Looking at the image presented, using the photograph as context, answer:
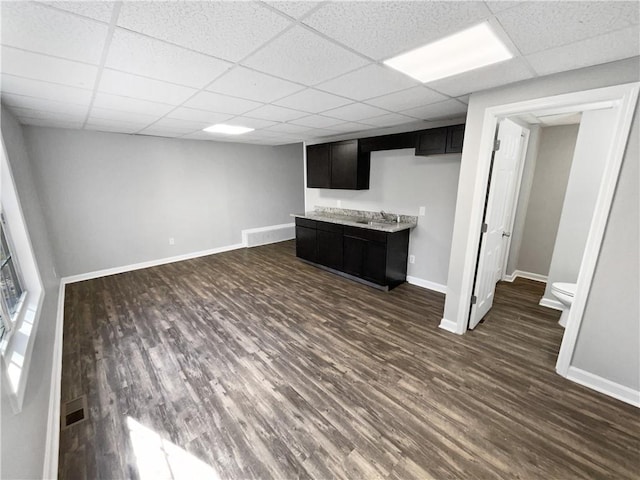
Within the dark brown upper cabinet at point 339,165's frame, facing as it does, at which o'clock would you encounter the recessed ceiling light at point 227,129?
The recessed ceiling light is roughly at 1 o'clock from the dark brown upper cabinet.

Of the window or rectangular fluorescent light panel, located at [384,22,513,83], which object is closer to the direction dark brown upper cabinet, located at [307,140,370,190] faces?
the window

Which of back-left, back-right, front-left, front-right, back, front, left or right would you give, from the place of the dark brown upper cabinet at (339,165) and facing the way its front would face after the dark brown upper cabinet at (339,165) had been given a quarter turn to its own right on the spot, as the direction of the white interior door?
back

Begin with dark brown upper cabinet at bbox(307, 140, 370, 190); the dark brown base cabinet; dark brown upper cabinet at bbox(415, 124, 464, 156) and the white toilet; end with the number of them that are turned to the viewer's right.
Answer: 0

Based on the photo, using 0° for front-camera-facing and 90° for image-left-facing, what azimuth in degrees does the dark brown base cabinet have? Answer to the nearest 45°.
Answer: approximately 45°

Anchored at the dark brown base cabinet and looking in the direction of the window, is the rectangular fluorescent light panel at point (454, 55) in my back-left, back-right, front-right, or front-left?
front-left

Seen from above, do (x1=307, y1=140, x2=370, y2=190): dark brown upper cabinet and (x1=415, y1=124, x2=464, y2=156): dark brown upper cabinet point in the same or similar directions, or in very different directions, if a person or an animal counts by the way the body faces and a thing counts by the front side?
same or similar directions

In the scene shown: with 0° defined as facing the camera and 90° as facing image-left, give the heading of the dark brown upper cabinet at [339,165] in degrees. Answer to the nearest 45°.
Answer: approximately 45°

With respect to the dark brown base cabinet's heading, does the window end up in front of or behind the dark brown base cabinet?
in front

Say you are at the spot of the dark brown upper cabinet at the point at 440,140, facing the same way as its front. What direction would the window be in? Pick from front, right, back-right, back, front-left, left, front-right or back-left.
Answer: front

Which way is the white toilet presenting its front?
to the viewer's left
